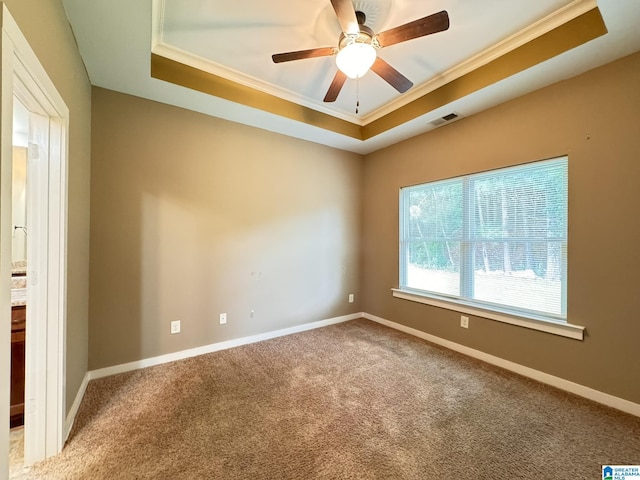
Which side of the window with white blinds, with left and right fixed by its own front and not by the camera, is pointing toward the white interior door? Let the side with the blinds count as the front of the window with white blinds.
front

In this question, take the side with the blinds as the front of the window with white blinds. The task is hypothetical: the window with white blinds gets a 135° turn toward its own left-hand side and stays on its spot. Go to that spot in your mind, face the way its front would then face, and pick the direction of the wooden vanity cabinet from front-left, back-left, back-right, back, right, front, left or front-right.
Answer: back-right

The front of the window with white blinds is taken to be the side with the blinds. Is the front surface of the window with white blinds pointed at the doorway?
yes

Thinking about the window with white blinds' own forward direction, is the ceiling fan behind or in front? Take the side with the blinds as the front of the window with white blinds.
in front

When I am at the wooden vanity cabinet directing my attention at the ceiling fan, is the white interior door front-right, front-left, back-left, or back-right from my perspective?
front-right
